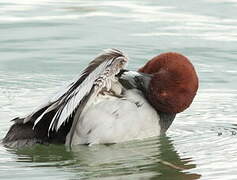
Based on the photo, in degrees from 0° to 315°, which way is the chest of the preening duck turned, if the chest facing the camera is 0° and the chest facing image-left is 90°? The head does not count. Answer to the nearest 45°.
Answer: approximately 270°
